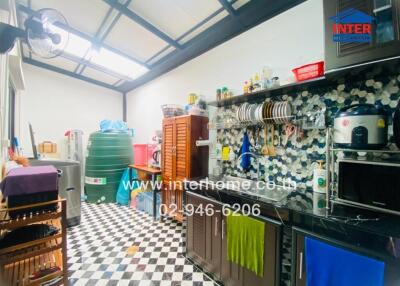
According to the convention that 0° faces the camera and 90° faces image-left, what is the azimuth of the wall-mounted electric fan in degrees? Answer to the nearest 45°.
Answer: approximately 315°

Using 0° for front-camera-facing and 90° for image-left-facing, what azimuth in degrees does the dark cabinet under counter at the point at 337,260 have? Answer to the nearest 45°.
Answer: approximately 45°

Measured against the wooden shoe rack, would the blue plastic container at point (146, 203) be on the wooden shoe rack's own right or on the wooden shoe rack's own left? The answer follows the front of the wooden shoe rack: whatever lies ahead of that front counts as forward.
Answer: on the wooden shoe rack's own left

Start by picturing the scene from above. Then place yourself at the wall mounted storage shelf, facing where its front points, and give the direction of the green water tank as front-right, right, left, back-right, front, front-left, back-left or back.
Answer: front-right

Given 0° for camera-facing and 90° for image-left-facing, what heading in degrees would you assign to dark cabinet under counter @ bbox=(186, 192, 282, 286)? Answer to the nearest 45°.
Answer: approximately 45°

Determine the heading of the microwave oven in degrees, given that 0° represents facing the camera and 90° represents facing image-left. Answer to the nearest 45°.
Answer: approximately 45°

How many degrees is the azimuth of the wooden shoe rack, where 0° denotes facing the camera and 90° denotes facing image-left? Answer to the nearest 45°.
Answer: approximately 315°

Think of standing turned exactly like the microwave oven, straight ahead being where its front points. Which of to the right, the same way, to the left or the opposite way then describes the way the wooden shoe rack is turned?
the opposite way
